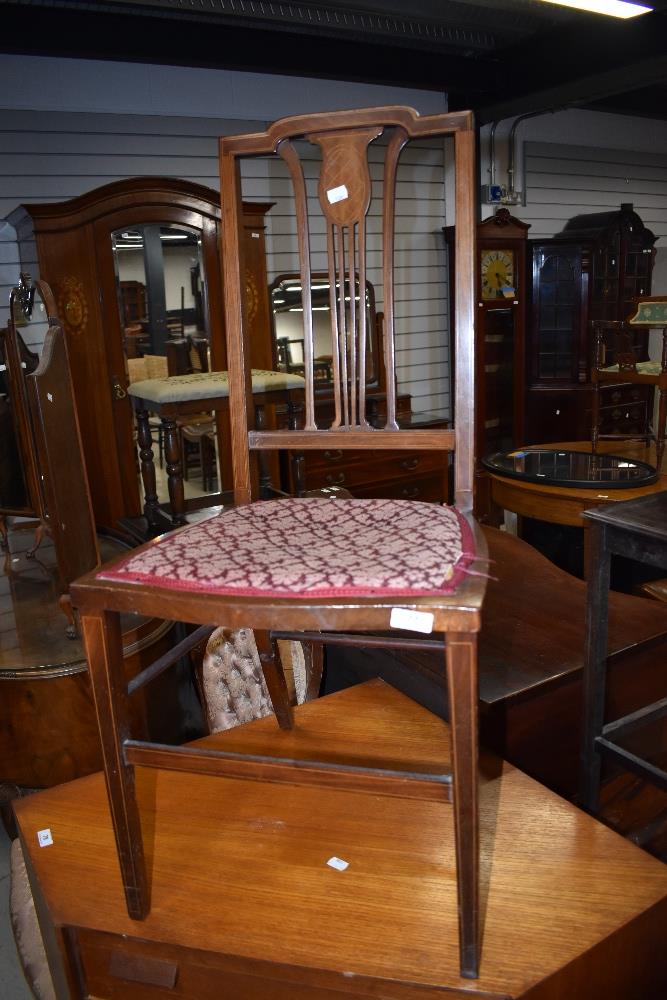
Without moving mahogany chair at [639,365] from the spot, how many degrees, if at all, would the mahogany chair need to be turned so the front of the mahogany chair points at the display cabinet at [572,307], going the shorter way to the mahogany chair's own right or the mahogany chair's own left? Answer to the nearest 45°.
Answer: approximately 135° to the mahogany chair's own right

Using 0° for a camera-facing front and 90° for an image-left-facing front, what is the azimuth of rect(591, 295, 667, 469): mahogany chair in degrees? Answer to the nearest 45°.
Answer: approximately 45°

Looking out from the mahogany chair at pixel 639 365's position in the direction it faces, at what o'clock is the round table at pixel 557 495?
The round table is roughly at 11 o'clock from the mahogany chair.

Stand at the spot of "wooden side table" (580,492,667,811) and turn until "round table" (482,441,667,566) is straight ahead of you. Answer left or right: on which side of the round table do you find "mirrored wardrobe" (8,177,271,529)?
left

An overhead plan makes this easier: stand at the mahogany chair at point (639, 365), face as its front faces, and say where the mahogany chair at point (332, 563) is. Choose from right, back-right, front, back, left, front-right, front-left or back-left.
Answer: front-left
